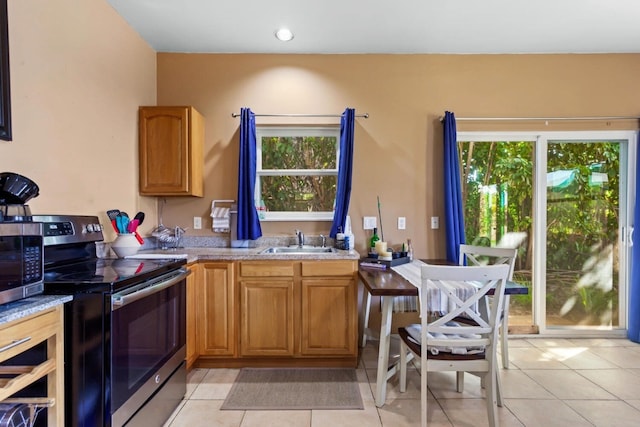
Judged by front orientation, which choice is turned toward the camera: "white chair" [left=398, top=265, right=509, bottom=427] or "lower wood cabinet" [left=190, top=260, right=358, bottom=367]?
the lower wood cabinet

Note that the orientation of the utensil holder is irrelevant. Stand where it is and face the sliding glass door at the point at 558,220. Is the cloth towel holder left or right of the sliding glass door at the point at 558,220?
left

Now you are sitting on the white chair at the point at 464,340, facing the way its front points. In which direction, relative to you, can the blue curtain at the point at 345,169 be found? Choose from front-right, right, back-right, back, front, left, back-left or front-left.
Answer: front

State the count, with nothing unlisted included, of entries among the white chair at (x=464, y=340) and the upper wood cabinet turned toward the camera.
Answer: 1

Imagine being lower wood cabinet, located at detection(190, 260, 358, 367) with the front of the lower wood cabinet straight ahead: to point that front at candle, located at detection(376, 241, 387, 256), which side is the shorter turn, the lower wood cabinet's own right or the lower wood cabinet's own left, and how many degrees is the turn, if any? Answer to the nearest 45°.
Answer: approximately 90° to the lower wood cabinet's own left

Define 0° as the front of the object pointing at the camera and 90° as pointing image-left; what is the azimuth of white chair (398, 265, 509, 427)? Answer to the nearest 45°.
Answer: approximately 135°

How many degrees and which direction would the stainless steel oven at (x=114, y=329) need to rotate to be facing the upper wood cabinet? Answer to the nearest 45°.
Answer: approximately 135° to its left

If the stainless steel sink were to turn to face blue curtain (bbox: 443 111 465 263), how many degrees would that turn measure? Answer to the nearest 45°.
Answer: approximately 90° to its left

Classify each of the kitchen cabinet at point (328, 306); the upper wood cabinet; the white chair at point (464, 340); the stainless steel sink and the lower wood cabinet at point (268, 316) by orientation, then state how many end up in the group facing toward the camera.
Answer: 4

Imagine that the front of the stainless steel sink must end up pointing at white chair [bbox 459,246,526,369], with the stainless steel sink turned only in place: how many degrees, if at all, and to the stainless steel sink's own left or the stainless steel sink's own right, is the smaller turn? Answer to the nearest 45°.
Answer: approximately 90° to the stainless steel sink's own left

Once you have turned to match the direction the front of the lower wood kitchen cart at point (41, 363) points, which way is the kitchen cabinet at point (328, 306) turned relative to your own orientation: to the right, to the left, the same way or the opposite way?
to the right

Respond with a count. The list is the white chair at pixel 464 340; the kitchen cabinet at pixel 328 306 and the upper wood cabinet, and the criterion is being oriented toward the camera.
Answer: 2

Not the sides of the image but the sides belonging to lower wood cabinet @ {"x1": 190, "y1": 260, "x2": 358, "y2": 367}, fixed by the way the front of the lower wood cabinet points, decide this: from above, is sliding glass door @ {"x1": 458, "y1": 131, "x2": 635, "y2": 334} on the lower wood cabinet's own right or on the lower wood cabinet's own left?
on the lower wood cabinet's own left

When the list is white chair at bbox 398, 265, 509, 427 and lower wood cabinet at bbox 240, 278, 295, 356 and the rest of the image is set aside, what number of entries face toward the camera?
1

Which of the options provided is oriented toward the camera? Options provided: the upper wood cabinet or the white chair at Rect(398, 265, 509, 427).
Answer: the upper wood cabinet

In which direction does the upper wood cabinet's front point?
toward the camera

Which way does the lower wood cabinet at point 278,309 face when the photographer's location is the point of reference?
facing the viewer
